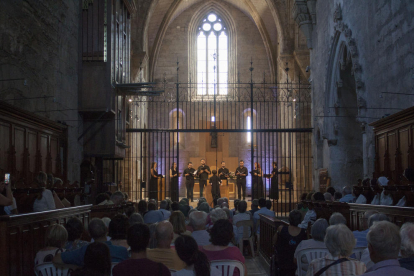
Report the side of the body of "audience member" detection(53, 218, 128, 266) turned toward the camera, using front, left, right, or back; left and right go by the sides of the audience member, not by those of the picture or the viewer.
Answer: back

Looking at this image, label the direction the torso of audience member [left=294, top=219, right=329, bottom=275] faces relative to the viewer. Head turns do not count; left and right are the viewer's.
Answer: facing away from the viewer

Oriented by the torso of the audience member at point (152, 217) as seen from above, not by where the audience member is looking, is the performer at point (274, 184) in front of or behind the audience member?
in front

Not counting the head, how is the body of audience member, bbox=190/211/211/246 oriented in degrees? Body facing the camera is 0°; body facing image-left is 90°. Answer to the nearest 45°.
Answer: approximately 180°

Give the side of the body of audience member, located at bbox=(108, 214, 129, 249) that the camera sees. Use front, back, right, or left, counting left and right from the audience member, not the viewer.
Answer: back

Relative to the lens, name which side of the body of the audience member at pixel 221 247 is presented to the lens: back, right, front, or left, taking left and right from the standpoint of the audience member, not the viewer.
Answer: back

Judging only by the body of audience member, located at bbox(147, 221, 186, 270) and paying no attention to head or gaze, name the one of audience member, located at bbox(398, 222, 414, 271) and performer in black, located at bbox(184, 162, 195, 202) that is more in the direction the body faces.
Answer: the performer in black

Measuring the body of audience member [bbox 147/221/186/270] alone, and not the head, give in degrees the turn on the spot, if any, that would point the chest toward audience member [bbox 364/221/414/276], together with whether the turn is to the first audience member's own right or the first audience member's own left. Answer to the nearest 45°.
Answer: approximately 135° to the first audience member's own right

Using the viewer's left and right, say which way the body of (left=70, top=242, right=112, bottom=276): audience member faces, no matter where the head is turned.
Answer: facing away from the viewer

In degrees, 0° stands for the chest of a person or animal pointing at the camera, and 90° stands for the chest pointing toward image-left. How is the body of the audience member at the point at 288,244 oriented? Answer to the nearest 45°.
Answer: approximately 180°

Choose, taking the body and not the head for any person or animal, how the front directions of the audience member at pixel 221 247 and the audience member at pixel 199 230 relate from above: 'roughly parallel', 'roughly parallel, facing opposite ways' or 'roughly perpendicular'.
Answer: roughly parallel

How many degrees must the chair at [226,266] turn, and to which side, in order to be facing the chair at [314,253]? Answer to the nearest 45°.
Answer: approximately 45° to its right

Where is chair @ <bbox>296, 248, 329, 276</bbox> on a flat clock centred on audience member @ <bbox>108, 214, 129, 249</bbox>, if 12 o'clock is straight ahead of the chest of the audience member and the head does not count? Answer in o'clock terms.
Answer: The chair is roughly at 3 o'clock from the audience member.

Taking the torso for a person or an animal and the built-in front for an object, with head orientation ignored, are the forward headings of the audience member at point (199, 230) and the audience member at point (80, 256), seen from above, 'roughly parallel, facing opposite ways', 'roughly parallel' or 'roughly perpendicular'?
roughly parallel
